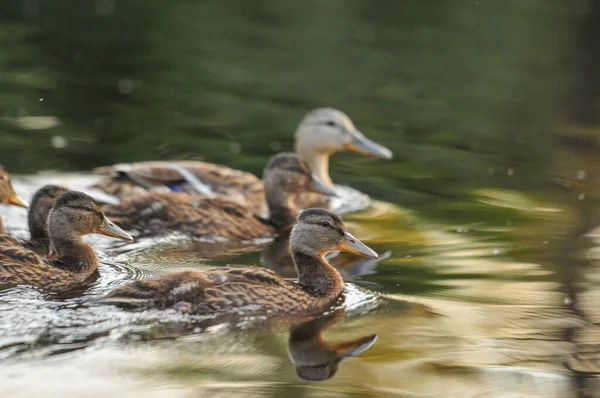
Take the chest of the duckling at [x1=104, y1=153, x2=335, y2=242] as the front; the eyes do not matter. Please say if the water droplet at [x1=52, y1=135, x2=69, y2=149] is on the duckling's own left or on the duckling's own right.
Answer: on the duckling's own left

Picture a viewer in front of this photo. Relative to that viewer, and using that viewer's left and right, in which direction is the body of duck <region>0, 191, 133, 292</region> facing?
facing to the right of the viewer

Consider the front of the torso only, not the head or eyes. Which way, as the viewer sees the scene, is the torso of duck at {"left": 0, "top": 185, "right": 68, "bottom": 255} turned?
to the viewer's right

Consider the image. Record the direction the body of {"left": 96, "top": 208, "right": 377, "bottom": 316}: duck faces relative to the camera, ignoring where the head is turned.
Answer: to the viewer's right

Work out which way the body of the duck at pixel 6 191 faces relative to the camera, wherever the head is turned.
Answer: to the viewer's right

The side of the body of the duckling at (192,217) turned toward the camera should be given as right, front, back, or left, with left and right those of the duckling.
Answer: right

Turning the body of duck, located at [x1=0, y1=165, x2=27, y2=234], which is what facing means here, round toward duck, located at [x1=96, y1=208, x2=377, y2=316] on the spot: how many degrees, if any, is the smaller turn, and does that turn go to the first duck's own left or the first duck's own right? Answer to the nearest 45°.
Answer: approximately 45° to the first duck's own right

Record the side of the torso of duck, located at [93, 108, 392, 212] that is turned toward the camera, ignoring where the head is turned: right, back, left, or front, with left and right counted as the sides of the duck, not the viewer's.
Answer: right
